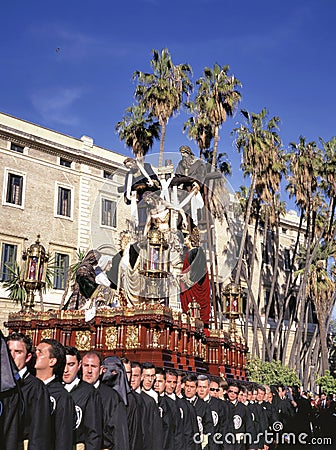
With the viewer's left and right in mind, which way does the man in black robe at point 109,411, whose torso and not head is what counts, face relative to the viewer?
facing the viewer and to the left of the viewer

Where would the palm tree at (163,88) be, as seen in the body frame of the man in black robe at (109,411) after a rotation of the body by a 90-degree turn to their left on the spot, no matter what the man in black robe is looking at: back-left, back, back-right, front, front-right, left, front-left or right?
back-left

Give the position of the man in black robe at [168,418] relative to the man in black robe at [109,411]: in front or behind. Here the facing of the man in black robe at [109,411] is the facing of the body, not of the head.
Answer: behind

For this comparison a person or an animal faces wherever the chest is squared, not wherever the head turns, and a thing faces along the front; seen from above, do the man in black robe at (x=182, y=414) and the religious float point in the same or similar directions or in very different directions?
same or similar directions

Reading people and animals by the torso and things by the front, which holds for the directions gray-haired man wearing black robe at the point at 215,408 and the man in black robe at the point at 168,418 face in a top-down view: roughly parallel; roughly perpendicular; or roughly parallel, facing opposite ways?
roughly parallel

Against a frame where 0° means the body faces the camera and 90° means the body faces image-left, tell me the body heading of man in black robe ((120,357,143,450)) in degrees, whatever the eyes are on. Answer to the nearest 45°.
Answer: approximately 45°

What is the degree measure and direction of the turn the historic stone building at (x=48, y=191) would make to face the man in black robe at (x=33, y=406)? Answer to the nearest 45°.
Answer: approximately 45° to its right

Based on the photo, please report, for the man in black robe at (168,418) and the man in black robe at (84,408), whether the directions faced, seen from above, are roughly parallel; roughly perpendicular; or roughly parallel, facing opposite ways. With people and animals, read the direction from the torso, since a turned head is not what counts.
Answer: roughly parallel

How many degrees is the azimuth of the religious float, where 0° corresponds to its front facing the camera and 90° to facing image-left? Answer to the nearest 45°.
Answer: approximately 45°

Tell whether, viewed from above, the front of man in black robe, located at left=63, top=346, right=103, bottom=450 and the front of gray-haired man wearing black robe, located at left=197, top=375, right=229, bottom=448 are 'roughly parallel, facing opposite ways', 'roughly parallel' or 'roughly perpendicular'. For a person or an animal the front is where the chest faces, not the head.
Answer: roughly parallel

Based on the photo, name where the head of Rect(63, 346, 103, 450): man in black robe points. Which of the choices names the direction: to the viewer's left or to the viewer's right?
to the viewer's left
